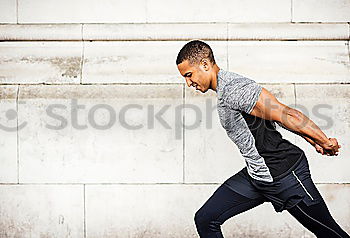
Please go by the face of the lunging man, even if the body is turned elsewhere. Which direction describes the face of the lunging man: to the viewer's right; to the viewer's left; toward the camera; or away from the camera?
to the viewer's left

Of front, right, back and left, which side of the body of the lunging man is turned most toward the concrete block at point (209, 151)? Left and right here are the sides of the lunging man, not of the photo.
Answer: right

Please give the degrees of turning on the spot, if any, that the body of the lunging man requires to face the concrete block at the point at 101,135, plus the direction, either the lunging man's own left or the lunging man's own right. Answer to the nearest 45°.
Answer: approximately 45° to the lunging man's own right

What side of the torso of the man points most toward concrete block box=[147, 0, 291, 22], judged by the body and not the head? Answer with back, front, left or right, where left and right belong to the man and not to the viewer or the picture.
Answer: right

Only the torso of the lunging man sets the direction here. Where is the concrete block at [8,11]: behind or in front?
in front

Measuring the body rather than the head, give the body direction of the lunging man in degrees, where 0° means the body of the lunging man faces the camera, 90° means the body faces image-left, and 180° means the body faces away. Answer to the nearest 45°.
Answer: approximately 90°

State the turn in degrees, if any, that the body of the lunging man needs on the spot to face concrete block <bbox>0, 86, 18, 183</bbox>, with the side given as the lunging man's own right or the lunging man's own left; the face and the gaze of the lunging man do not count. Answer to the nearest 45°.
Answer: approximately 45° to the lunging man's own right

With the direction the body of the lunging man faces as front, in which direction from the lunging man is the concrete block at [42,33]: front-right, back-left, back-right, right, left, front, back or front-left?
front-right
